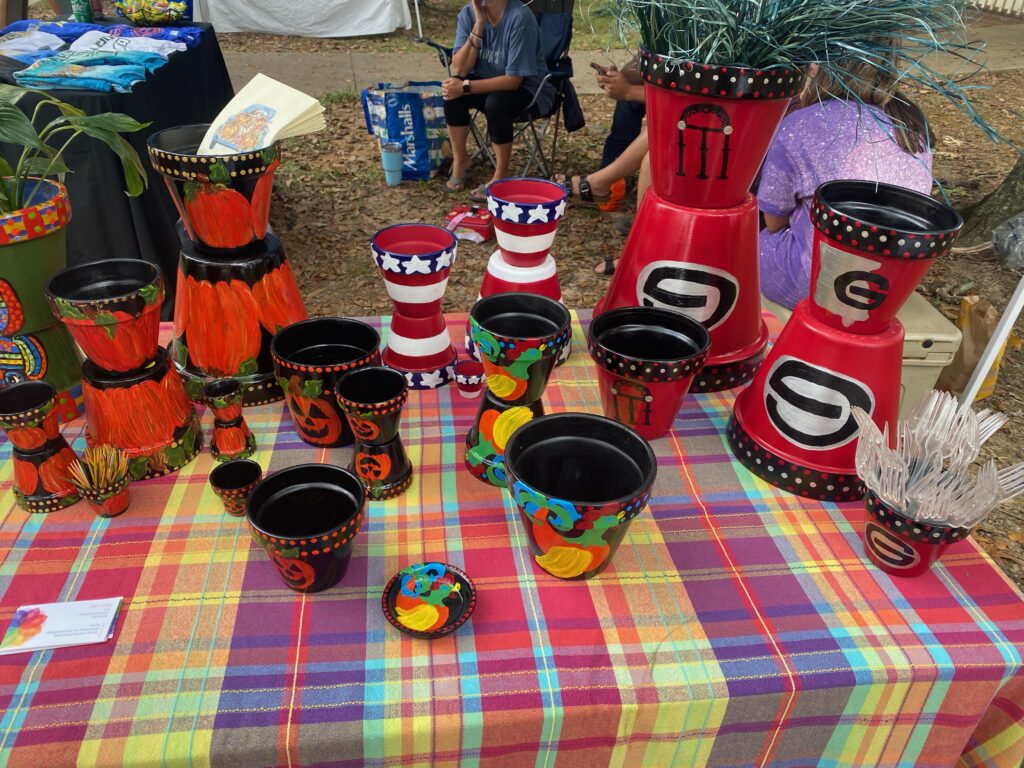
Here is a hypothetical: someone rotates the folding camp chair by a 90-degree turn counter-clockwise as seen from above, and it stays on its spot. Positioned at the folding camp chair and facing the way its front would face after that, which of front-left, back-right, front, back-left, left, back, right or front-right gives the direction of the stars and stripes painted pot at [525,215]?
front-right

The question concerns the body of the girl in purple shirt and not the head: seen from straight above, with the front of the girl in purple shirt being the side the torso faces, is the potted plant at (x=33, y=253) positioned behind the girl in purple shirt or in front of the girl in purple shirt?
behind

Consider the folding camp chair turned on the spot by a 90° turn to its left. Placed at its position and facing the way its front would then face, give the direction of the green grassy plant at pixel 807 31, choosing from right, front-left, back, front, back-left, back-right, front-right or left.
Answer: front-right

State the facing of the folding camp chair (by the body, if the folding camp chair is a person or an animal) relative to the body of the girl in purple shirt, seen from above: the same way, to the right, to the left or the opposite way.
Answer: the opposite way

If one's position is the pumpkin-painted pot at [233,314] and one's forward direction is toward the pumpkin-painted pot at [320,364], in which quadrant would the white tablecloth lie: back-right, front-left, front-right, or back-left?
back-left

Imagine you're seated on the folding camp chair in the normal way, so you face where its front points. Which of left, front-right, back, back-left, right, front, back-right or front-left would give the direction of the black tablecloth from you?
front

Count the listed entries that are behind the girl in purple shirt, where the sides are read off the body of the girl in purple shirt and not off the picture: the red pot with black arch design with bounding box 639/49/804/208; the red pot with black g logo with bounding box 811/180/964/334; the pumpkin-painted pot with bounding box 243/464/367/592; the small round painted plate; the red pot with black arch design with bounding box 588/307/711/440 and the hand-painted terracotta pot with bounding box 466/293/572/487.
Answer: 6

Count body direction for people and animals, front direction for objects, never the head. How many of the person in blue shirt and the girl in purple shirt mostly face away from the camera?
1

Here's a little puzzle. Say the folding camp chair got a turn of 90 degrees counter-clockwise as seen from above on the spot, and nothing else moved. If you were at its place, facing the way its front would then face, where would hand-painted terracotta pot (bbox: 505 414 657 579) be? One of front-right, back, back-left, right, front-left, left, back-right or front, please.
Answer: front-right

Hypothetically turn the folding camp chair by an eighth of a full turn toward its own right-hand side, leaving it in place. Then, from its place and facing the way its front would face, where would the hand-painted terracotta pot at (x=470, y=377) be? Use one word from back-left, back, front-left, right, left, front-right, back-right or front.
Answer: left

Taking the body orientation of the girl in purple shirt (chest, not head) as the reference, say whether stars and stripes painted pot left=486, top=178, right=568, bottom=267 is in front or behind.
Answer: behind

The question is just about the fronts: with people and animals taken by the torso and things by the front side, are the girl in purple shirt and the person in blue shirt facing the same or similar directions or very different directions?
very different directions

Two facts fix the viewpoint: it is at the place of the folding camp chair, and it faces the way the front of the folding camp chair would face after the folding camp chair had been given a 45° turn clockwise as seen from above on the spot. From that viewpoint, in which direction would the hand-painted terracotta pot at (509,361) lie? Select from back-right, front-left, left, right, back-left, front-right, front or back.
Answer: left

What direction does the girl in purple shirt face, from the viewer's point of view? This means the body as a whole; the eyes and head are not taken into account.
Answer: away from the camera

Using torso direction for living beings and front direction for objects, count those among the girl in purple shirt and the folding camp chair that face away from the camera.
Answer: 1

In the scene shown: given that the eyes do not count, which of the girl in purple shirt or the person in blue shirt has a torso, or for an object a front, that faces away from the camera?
the girl in purple shirt

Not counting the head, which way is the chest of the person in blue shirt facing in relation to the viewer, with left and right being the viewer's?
facing the viewer and to the left of the viewer
